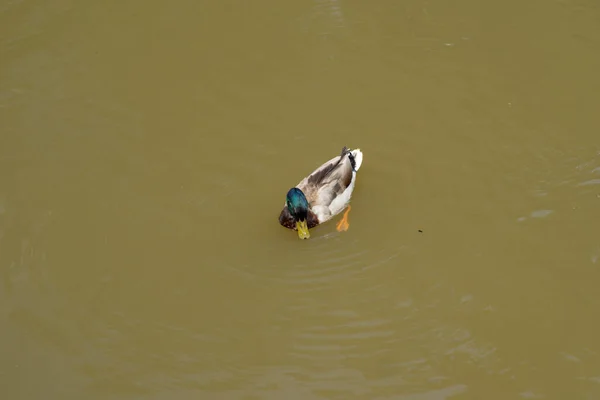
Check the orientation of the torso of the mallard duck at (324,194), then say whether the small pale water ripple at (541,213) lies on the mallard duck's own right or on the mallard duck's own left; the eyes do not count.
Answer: on the mallard duck's own left

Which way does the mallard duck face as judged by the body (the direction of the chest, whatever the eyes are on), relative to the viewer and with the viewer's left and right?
facing the viewer and to the left of the viewer
